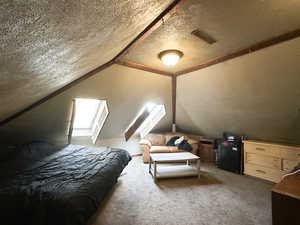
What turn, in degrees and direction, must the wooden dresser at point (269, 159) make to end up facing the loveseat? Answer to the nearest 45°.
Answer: approximately 45° to its right

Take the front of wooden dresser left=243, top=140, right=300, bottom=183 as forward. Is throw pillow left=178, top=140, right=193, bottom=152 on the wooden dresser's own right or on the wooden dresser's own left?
on the wooden dresser's own right

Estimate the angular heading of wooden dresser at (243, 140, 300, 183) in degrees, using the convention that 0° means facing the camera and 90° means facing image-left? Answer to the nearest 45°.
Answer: approximately 45°

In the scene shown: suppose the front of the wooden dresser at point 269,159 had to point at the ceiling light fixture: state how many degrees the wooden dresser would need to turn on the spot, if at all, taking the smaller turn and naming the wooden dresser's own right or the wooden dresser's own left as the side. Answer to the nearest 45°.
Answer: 0° — it already faces it

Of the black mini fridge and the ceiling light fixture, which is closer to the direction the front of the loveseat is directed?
the ceiling light fixture

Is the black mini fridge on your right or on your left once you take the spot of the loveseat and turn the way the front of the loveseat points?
on your left

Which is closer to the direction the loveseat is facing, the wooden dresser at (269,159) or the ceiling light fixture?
the ceiling light fixture

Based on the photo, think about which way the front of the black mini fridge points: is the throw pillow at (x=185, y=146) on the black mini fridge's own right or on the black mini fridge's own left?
on the black mini fridge's own right

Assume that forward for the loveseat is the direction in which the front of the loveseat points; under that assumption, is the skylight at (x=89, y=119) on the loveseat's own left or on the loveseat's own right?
on the loveseat's own right

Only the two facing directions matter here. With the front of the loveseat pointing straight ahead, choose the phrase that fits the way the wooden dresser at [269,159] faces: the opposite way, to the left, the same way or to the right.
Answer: to the right
